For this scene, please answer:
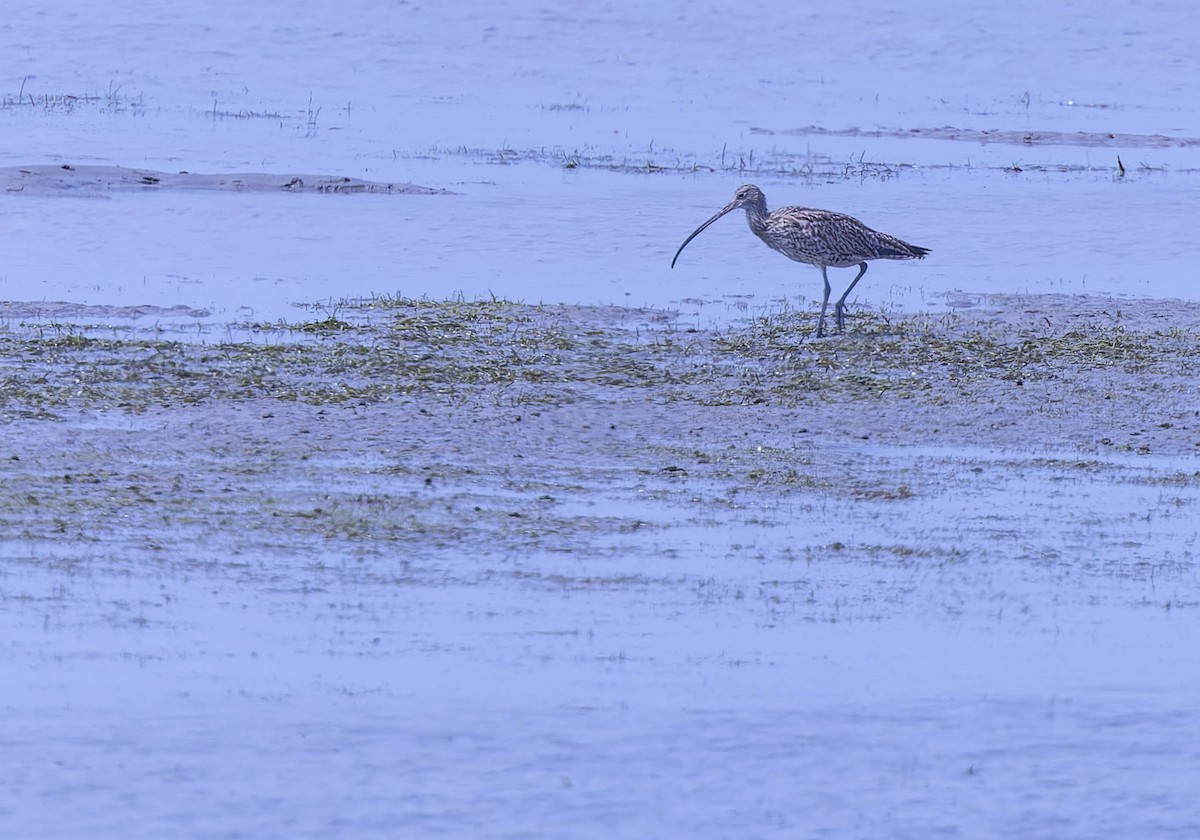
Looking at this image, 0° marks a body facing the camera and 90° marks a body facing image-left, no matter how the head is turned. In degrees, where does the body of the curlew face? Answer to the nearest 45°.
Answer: approximately 90°
